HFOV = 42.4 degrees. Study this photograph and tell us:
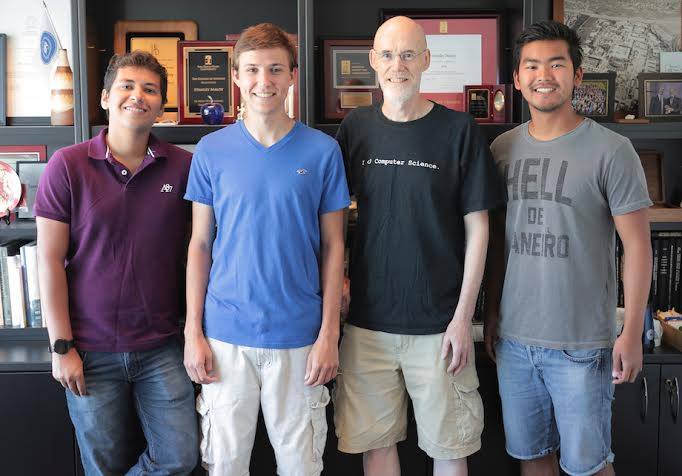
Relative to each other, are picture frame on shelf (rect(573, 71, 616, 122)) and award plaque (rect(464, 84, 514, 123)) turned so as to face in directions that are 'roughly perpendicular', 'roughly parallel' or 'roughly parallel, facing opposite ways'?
roughly parallel

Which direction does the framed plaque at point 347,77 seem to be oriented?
toward the camera

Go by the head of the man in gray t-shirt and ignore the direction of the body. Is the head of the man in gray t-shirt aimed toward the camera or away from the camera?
toward the camera

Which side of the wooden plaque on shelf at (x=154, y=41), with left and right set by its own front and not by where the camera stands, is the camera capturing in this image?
front

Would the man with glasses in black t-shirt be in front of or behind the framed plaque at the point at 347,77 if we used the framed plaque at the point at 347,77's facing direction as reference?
in front

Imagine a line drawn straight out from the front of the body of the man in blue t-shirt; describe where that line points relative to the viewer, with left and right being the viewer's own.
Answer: facing the viewer

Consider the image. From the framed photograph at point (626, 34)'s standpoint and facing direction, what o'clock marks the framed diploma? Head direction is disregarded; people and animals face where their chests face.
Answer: The framed diploma is roughly at 2 o'clock from the framed photograph.

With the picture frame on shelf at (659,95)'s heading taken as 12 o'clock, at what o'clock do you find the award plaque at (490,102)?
The award plaque is roughly at 2 o'clock from the picture frame on shelf.

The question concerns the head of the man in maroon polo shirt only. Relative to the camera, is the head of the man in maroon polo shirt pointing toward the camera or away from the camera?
toward the camera

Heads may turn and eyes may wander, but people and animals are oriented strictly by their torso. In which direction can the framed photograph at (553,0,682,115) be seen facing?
toward the camera

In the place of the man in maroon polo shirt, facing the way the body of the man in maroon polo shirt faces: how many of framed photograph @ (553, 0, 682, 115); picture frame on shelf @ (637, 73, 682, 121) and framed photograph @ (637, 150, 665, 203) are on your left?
3
